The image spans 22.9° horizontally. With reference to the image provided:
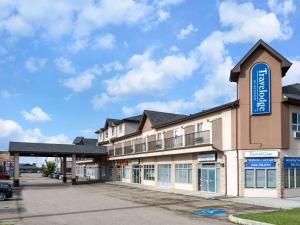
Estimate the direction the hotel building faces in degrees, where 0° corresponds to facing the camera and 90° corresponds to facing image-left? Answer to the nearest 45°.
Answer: approximately 45°
